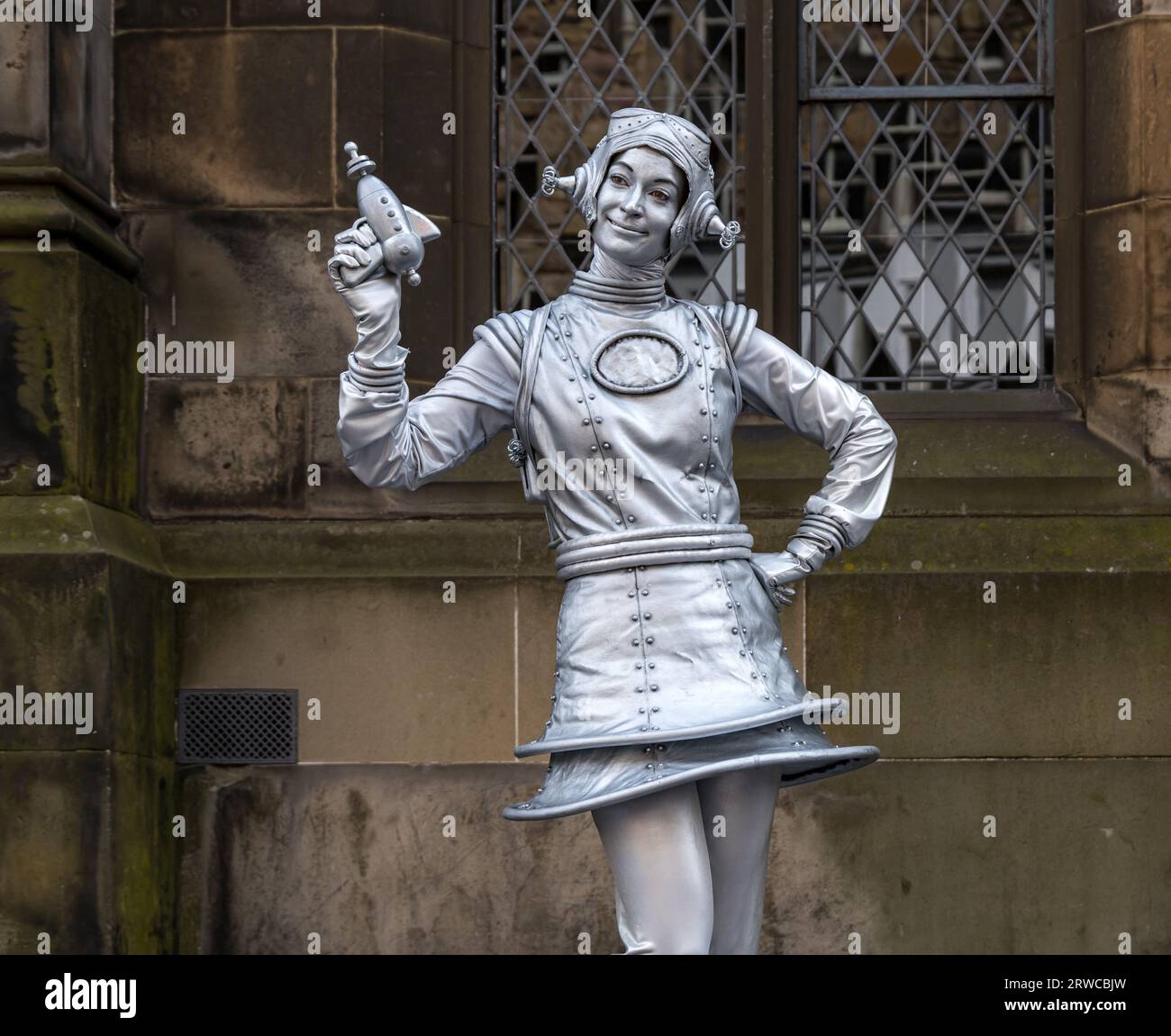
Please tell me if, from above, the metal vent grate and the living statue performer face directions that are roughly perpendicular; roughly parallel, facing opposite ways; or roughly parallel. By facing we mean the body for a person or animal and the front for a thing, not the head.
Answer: roughly parallel

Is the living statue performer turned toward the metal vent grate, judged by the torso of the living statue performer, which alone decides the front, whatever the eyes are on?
no

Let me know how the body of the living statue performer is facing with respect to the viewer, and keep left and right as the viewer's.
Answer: facing the viewer

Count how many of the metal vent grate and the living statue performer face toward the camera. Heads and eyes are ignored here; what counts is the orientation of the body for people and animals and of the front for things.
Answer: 2

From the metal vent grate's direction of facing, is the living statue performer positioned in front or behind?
in front
